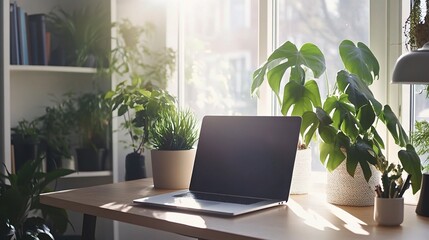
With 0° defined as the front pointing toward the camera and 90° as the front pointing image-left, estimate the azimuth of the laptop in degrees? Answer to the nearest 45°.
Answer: approximately 45°

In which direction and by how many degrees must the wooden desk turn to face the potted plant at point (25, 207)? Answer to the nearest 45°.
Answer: approximately 90° to its right

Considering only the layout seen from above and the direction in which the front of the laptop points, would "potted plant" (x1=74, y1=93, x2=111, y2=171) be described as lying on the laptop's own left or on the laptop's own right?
on the laptop's own right

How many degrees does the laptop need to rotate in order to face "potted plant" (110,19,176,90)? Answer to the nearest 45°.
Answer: approximately 90° to its right

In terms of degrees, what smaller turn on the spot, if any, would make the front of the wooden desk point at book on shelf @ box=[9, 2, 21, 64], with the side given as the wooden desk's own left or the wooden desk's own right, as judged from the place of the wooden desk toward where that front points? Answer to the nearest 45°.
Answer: approximately 90° to the wooden desk's own right

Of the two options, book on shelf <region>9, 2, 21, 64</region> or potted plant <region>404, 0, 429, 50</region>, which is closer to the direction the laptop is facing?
the book on shelf

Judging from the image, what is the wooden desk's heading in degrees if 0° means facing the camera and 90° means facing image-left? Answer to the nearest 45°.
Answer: approximately 45°
